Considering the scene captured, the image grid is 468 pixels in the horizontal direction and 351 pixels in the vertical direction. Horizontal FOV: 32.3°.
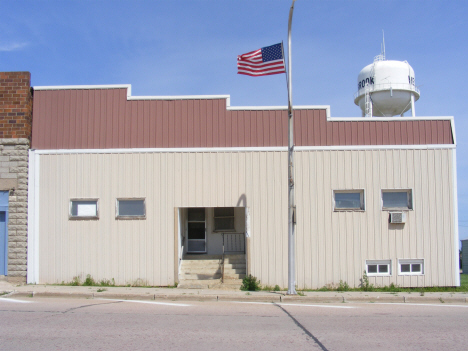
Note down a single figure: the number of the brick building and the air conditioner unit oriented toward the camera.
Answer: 2

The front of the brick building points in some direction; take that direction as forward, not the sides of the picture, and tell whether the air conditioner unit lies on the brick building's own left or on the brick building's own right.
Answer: on the brick building's own left

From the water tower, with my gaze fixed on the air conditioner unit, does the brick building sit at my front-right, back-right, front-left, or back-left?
front-right

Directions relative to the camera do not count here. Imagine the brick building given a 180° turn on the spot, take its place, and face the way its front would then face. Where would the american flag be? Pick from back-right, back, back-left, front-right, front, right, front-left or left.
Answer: back-right

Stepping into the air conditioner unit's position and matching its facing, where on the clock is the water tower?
The water tower is roughly at 6 o'clock from the air conditioner unit.

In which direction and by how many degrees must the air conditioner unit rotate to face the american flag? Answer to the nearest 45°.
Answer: approximately 45° to its right
